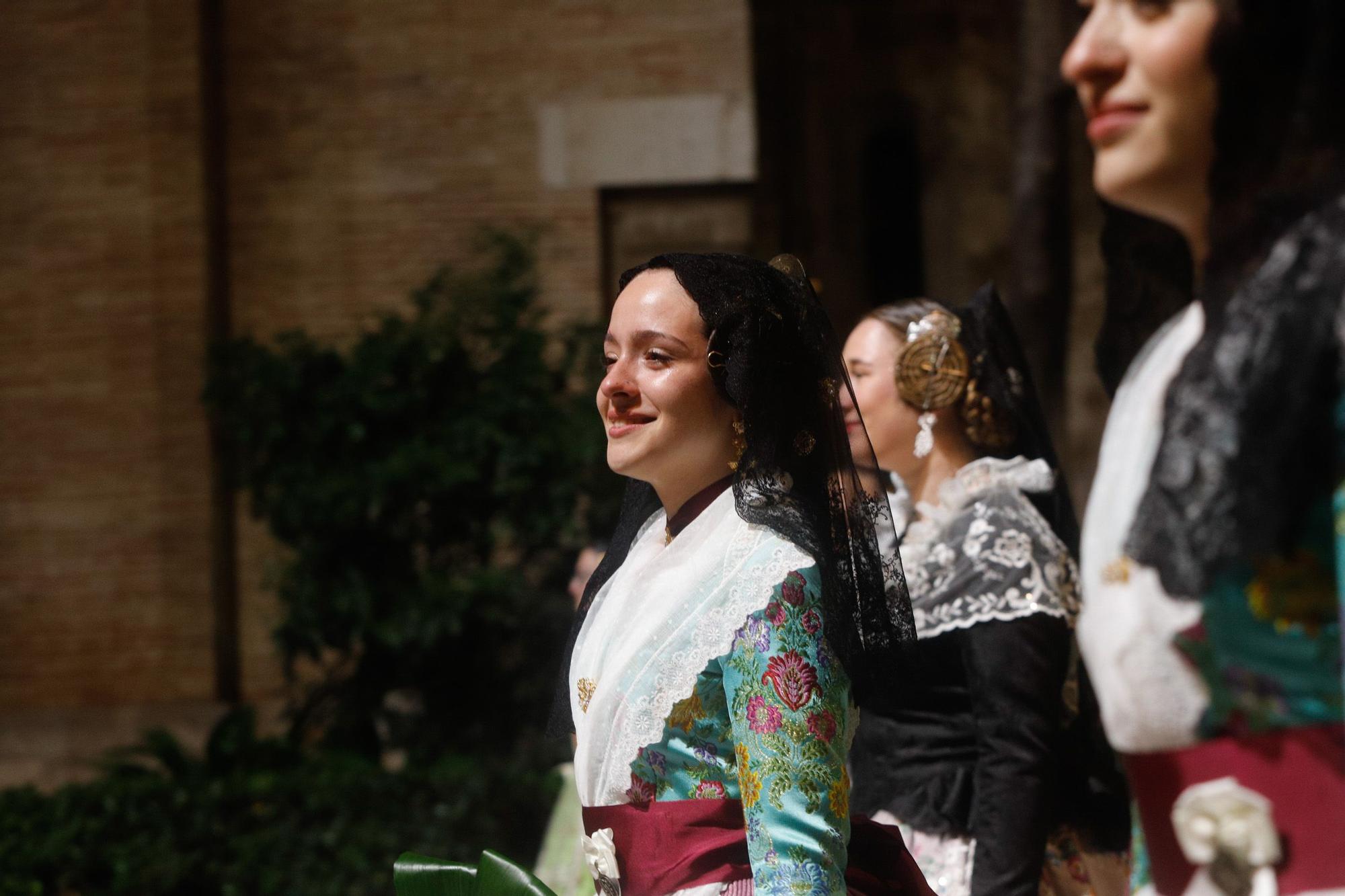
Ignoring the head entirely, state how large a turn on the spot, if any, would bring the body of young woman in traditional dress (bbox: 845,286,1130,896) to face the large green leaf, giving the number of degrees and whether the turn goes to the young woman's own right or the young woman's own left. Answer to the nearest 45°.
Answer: approximately 45° to the young woman's own left

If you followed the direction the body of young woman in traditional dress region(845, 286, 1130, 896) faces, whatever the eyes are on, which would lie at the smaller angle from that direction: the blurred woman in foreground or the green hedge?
the green hedge

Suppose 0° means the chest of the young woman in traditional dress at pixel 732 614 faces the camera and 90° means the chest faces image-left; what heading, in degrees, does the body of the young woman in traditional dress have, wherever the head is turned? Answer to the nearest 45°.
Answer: approximately 45°

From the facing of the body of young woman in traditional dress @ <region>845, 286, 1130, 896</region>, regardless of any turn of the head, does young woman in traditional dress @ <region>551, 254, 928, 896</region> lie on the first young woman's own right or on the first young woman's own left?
on the first young woman's own left

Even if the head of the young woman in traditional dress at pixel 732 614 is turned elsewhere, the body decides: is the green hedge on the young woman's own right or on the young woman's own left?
on the young woman's own right

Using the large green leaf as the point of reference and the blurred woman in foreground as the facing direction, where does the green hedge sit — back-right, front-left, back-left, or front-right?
back-left

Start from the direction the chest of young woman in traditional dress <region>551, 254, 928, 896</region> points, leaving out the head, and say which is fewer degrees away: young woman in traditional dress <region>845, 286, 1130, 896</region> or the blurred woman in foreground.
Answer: the blurred woman in foreground

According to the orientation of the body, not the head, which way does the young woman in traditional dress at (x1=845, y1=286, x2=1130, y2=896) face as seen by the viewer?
to the viewer's left
